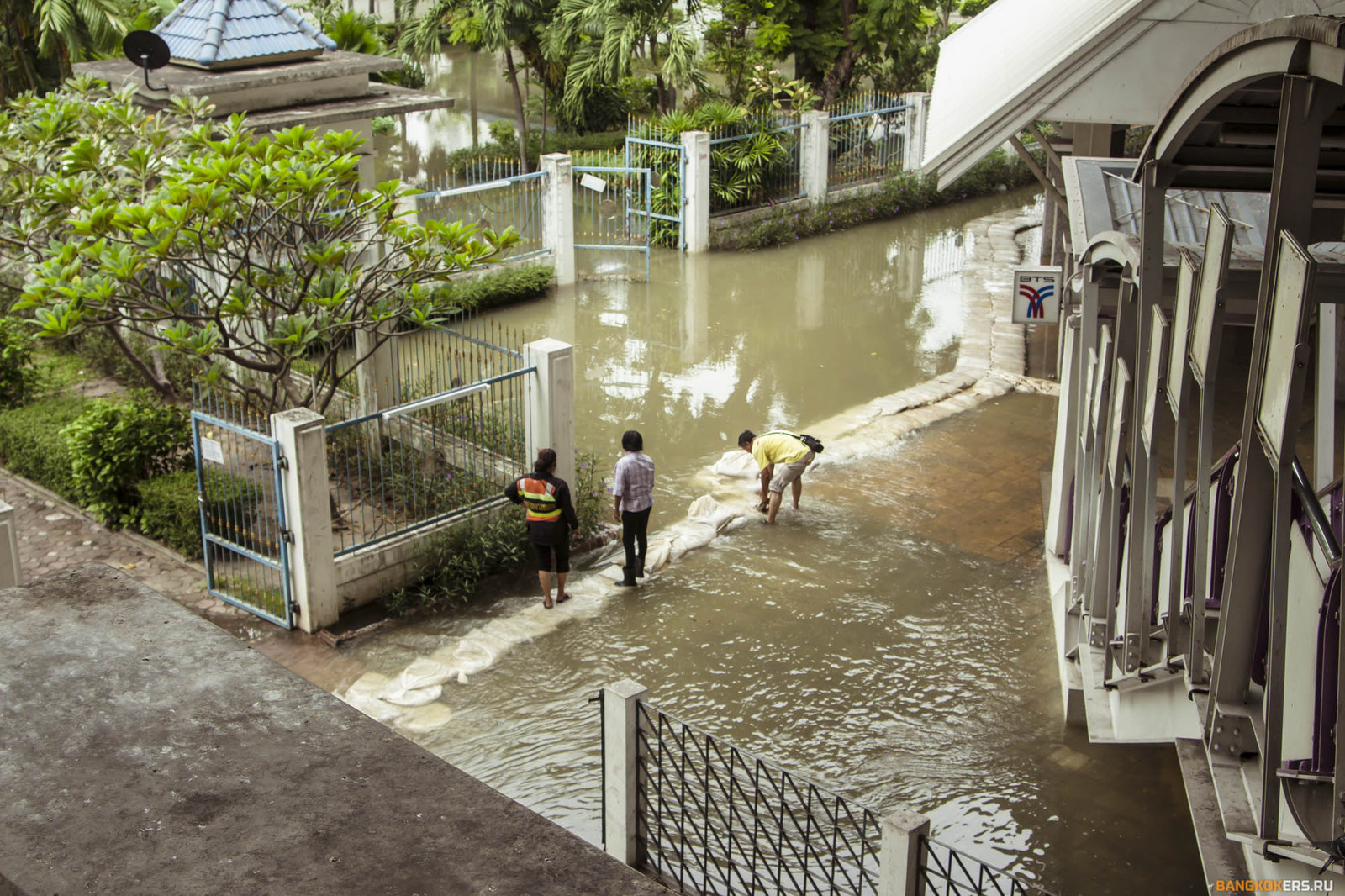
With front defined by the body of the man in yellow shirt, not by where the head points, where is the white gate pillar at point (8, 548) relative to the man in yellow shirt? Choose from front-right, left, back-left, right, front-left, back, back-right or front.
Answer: front-left

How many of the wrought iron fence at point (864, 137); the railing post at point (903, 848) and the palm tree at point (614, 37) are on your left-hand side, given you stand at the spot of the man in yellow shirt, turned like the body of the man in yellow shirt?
1

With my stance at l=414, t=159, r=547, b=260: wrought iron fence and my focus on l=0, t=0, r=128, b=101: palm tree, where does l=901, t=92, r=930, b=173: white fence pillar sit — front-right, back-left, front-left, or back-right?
back-right

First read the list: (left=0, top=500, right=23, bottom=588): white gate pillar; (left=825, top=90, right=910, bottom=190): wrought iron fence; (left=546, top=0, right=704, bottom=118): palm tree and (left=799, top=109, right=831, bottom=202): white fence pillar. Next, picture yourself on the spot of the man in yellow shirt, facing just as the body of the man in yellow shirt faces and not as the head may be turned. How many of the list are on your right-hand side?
3

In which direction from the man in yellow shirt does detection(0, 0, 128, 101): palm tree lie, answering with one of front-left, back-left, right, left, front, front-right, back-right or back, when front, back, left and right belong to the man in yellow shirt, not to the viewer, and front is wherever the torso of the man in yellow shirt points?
front-right

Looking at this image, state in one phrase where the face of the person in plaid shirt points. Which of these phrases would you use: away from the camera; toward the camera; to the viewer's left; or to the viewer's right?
away from the camera

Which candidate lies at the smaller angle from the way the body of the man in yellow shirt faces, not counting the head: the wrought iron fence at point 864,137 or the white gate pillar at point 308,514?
the white gate pillar

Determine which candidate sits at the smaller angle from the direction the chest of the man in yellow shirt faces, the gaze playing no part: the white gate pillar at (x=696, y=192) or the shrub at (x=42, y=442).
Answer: the shrub

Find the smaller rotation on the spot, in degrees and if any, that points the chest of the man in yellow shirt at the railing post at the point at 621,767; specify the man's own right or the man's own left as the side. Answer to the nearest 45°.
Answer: approximately 90° to the man's own left

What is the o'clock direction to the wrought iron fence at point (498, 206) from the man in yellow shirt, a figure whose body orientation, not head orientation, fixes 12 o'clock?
The wrought iron fence is roughly at 2 o'clock from the man in yellow shirt.

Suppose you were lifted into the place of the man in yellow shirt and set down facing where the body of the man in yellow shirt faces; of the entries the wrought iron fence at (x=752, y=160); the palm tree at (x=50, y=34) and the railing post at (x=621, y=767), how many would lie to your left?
1

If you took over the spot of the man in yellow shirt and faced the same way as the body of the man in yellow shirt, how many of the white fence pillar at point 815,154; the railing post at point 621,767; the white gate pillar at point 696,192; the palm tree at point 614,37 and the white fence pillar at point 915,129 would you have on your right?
4

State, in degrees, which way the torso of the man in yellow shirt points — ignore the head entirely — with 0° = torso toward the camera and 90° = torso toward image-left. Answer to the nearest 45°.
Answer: approximately 90°

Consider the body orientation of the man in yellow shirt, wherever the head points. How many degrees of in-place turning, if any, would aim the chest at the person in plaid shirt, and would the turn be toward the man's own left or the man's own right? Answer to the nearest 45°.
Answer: approximately 45° to the man's own left

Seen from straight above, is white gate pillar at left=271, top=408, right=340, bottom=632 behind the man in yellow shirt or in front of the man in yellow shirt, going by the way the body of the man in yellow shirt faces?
in front

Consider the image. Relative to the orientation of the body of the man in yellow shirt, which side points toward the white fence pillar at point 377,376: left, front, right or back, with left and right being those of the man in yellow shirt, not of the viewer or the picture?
front

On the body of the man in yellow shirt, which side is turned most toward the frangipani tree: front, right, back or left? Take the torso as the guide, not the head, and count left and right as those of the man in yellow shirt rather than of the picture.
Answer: front
